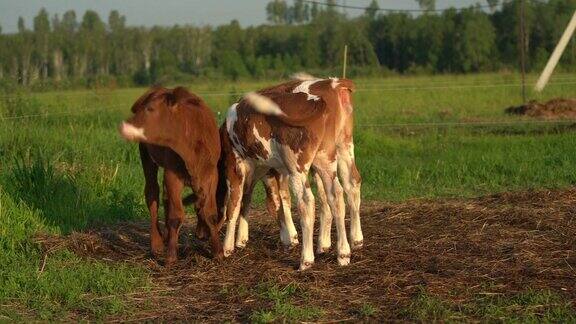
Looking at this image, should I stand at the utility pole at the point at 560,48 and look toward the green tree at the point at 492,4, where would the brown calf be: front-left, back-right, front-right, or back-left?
back-left

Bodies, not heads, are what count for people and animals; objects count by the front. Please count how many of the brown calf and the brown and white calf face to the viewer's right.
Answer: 0
